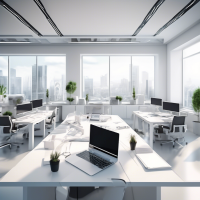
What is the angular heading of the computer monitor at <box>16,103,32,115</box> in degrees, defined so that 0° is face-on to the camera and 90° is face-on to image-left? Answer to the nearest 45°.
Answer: approximately 315°

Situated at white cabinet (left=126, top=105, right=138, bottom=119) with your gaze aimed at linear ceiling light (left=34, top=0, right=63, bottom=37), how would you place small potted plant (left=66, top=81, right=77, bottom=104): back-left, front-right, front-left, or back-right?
front-right

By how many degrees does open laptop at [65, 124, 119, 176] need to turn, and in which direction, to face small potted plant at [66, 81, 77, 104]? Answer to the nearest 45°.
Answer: approximately 135° to its right

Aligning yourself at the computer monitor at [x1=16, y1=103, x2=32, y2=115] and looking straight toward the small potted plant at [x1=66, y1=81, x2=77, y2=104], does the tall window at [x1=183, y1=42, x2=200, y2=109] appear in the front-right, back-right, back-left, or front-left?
front-right

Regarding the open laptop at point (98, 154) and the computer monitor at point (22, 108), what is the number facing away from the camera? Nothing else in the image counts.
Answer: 0

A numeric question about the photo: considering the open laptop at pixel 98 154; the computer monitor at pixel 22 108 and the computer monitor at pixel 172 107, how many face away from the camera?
0

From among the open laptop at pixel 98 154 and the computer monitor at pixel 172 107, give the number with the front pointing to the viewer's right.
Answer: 0

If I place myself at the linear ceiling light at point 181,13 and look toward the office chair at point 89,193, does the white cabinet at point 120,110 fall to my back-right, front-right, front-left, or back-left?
back-right

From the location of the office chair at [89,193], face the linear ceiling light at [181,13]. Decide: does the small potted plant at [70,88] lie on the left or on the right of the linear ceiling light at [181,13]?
left

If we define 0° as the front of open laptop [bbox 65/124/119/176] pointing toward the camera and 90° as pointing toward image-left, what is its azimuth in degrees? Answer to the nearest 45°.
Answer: approximately 45°

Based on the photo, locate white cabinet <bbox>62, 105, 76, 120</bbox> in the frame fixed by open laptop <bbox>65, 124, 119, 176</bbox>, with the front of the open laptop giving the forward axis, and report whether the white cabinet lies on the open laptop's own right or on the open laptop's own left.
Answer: on the open laptop's own right

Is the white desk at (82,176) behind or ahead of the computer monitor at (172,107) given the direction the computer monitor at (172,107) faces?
ahead

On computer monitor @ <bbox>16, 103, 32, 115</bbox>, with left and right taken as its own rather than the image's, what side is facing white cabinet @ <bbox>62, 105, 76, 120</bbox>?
left
